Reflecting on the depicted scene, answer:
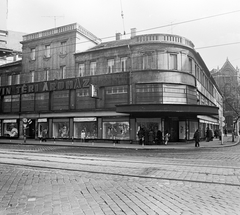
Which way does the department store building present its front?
toward the camera
